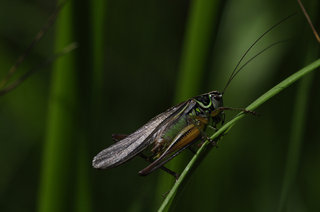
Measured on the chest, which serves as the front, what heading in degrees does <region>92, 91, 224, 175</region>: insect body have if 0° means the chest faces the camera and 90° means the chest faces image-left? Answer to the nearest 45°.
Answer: approximately 270°

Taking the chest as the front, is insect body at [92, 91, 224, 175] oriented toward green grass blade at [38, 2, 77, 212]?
no
